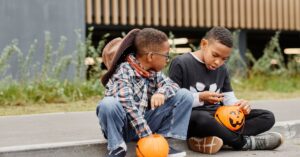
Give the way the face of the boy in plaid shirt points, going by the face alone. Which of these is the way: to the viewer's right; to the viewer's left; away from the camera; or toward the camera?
to the viewer's right

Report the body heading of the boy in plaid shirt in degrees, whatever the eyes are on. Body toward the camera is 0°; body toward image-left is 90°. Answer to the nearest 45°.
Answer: approximately 0°
